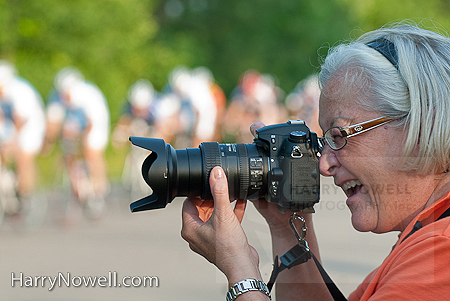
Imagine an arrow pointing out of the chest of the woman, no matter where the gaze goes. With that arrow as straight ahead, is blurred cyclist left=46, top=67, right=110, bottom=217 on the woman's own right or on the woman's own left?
on the woman's own right

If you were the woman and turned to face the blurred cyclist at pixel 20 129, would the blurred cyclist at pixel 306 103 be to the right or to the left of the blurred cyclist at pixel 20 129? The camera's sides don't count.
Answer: right

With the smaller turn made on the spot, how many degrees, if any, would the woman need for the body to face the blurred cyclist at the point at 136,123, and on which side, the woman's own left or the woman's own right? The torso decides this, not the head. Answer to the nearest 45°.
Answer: approximately 90° to the woman's own right

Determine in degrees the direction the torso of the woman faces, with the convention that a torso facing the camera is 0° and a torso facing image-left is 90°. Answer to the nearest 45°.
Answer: approximately 90°

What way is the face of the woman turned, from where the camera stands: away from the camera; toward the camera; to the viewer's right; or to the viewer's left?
to the viewer's left

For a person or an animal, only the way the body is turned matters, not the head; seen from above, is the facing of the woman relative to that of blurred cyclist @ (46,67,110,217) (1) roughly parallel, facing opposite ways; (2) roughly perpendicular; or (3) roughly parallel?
roughly perpendicular

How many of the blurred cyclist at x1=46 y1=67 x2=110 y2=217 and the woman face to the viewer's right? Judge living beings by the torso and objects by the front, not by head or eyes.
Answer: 0

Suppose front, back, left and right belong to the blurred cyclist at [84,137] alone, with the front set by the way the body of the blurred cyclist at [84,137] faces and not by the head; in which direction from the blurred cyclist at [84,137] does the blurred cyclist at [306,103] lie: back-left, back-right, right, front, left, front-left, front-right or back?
back

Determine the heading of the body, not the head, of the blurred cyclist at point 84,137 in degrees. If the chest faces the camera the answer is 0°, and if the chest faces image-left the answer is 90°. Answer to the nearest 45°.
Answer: approximately 45°

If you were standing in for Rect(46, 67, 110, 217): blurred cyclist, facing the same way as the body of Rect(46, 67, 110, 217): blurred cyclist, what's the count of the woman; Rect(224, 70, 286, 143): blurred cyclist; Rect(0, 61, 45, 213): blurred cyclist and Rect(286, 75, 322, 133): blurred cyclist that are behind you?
2
